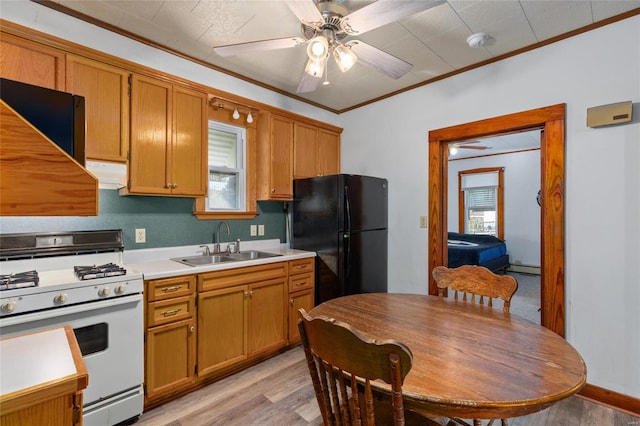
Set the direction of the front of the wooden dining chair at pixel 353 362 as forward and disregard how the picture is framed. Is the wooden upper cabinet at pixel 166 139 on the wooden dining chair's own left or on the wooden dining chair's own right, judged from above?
on the wooden dining chair's own left

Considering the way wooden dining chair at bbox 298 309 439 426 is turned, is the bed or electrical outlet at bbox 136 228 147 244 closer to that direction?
the bed

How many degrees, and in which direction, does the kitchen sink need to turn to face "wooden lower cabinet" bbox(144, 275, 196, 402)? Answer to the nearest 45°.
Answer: approximately 90° to its right

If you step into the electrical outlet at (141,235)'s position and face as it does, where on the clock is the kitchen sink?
The kitchen sink is roughly at 9 o'clock from the electrical outlet.

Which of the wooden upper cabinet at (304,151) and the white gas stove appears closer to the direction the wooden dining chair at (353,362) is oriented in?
the wooden upper cabinet

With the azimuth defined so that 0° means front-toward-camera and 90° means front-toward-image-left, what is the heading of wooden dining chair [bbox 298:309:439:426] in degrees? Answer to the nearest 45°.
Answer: approximately 225°

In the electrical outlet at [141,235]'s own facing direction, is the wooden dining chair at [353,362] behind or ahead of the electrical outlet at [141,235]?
ahead

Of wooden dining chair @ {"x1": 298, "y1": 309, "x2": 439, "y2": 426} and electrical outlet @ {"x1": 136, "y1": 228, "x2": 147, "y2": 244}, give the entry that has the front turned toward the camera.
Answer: the electrical outlet

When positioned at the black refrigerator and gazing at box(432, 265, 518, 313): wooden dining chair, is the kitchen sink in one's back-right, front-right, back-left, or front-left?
back-right

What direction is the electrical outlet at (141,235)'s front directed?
toward the camera

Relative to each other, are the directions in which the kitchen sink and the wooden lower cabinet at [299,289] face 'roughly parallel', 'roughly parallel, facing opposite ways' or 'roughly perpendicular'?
roughly parallel
